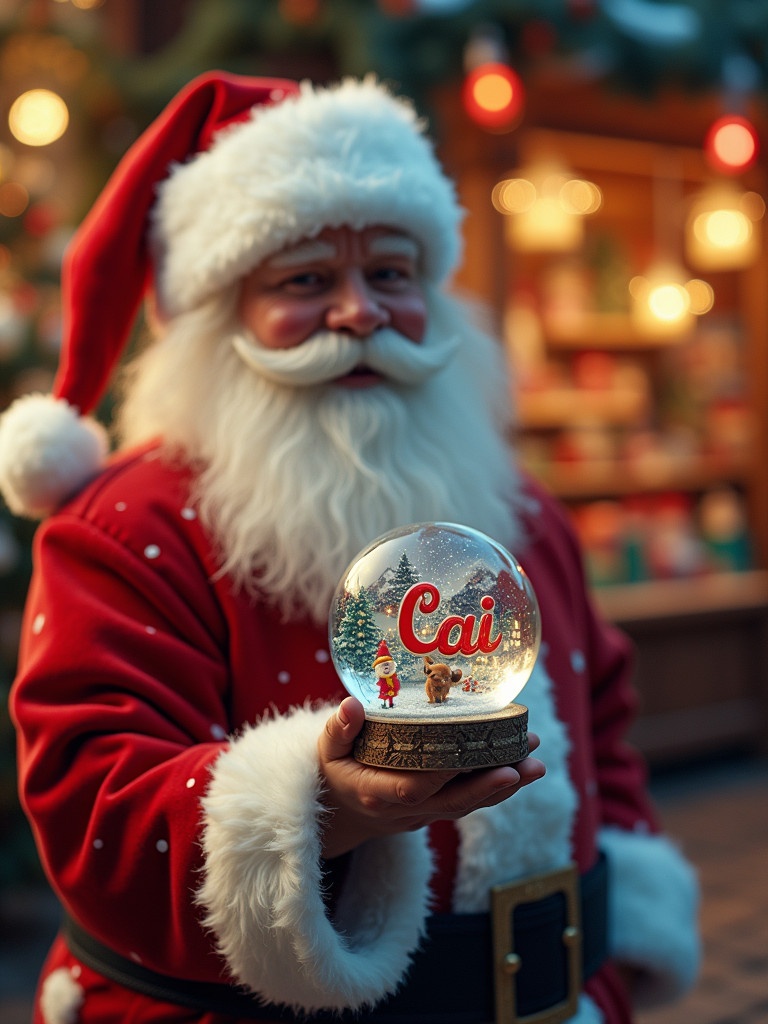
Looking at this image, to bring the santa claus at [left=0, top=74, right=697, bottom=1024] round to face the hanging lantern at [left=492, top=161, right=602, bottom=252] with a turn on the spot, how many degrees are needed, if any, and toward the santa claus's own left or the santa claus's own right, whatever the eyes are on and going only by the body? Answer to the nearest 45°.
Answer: approximately 135° to the santa claus's own left

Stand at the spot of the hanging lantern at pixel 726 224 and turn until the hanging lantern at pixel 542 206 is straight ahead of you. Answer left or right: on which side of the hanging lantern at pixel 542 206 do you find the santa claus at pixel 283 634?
left

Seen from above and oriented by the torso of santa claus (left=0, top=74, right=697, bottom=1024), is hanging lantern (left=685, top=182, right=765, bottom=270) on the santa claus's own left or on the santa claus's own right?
on the santa claus's own left

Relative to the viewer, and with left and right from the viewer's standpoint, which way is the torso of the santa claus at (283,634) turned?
facing the viewer and to the right of the viewer

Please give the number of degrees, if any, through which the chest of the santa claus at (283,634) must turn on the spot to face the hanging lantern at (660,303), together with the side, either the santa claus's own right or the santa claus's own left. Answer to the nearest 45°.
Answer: approximately 135° to the santa claus's own left
